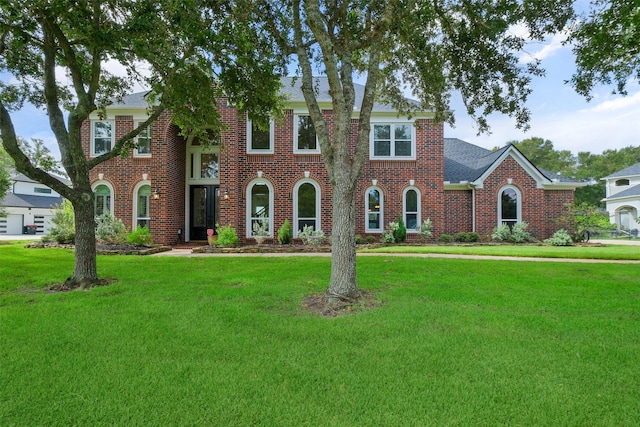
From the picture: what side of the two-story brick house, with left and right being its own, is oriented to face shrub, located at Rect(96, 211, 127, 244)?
right

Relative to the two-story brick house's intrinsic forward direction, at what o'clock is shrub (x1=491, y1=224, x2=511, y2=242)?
The shrub is roughly at 9 o'clock from the two-story brick house.

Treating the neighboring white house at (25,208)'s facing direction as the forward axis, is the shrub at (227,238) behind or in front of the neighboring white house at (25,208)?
in front

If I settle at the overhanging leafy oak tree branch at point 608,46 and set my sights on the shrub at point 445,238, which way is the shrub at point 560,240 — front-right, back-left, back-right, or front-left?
front-right

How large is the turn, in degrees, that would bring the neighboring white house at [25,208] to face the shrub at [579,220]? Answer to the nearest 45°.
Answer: approximately 45° to its left

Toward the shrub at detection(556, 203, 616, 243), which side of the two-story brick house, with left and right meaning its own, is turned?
left

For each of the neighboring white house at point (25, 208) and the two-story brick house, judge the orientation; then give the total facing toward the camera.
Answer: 2

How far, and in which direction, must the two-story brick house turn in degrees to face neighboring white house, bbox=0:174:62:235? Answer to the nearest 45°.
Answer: approximately 135° to its right

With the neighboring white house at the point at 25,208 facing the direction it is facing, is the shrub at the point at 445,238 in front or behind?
in front

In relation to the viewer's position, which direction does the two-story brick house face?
facing the viewer

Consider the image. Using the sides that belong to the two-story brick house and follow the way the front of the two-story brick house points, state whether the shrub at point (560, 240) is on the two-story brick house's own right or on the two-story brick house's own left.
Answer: on the two-story brick house's own left
